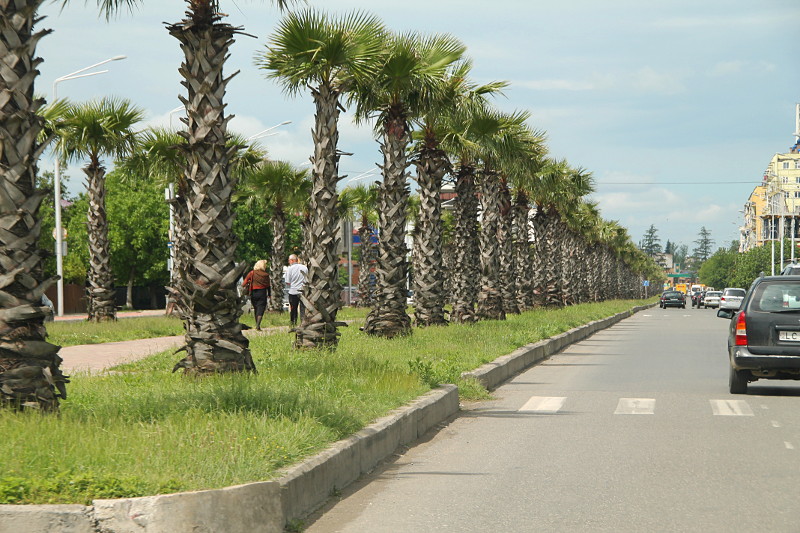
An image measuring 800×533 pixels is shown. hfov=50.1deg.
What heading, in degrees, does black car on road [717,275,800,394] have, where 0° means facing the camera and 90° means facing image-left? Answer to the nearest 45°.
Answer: approximately 180°

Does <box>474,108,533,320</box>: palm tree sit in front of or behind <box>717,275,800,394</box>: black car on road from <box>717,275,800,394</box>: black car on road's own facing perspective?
in front

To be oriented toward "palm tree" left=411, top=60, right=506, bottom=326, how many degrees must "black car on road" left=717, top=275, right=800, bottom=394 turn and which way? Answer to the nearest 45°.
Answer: approximately 45° to its left

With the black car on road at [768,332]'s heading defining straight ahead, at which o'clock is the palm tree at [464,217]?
The palm tree is roughly at 11 o'clock from the black car on road.

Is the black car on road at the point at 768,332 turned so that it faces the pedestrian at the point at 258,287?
no

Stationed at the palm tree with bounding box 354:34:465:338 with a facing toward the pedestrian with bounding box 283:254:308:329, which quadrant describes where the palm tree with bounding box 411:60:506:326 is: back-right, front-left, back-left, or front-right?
front-right

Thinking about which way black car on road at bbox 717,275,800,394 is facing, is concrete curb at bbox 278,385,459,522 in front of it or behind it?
behind

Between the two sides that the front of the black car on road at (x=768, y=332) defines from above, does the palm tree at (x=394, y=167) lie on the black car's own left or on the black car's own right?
on the black car's own left

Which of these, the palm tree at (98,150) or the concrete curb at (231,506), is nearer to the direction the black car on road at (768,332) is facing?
the palm tree

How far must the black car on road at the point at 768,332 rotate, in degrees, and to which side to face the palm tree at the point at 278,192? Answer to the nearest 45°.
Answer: approximately 45° to its left

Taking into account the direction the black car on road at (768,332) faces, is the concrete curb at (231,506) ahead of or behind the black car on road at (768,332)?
behind

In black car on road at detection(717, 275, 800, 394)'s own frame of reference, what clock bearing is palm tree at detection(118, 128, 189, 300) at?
The palm tree is roughly at 10 o'clock from the black car on road.

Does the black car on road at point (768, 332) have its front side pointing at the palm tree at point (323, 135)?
no
